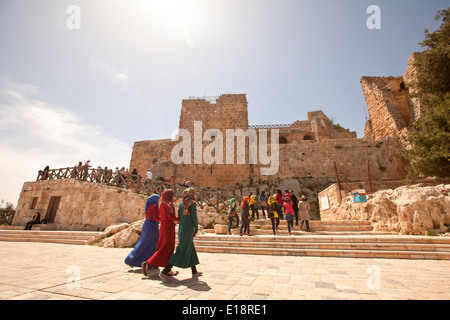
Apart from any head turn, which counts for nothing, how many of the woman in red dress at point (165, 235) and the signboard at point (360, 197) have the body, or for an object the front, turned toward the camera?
1

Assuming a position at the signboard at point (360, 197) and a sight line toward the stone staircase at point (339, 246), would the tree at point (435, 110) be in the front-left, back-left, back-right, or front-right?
back-left

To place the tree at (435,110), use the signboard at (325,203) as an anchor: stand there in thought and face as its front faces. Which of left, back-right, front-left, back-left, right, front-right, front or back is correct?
back-left

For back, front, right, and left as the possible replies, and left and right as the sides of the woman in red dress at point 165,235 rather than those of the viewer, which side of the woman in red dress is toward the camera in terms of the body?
right

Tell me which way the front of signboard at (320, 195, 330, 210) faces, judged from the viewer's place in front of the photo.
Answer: facing the viewer and to the left of the viewer

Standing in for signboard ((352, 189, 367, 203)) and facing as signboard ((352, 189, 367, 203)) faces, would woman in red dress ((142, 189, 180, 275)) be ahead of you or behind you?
ahead

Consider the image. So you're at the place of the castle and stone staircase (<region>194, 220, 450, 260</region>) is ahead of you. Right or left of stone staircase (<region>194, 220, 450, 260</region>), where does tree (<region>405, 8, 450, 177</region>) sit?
left

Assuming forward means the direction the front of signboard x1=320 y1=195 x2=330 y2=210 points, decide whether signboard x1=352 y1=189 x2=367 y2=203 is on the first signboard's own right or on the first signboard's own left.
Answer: on the first signboard's own left
